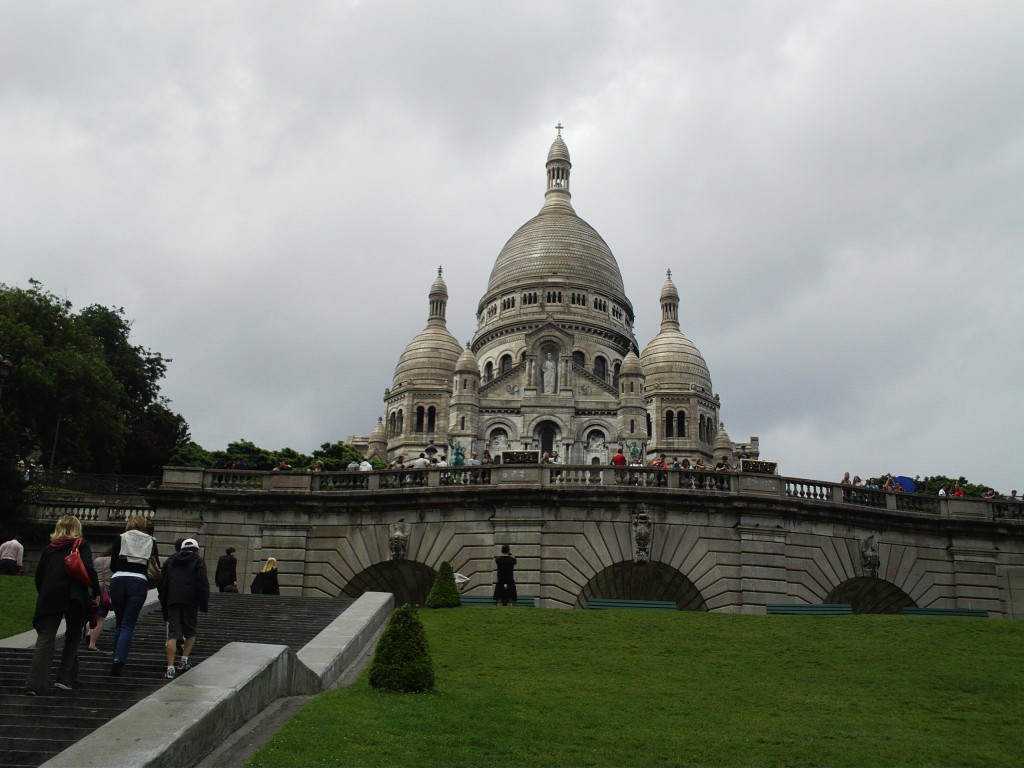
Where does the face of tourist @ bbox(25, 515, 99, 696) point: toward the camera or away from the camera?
away from the camera

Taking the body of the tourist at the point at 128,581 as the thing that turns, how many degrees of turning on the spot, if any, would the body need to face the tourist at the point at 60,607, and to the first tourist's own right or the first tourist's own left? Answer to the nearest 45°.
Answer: approximately 135° to the first tourist's own left

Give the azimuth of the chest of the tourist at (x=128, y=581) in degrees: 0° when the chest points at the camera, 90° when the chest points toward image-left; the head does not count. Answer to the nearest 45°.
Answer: approximately 180°

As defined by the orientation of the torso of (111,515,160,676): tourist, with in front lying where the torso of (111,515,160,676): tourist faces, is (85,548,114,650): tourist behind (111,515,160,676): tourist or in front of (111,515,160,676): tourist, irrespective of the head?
in front
